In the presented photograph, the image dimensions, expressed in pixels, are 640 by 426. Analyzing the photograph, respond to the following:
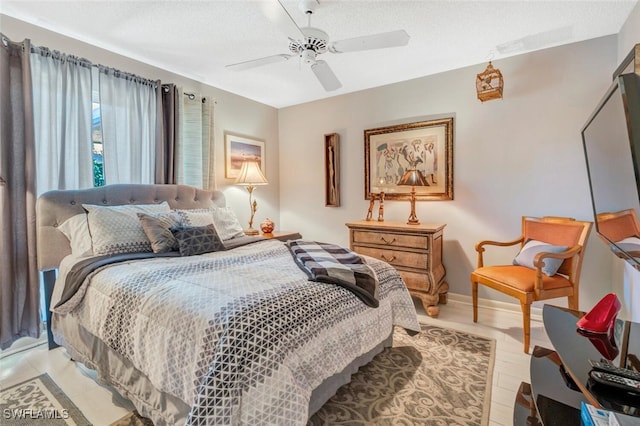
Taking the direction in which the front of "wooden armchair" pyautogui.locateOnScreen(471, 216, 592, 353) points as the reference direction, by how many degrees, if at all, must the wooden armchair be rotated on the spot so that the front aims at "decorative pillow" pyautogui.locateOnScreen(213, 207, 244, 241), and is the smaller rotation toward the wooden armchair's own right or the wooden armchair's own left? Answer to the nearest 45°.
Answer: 0° — it already faces it

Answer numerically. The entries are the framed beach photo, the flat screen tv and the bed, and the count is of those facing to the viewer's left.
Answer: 1

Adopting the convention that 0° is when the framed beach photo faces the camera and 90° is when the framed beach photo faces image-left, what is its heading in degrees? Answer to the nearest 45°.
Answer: approximately 315°

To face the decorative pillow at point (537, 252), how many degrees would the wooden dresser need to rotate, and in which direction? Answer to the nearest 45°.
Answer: approximately 135° to its left

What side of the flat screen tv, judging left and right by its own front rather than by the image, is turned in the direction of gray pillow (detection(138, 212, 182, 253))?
front

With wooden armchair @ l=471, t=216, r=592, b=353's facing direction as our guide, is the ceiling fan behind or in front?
in front

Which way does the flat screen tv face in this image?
to the viewer's left

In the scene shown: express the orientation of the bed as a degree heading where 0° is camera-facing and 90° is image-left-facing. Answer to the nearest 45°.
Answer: approximately 315°

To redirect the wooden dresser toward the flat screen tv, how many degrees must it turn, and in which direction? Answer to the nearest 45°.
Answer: approximately 90° to its left

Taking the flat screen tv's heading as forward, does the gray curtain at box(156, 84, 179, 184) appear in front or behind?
in front

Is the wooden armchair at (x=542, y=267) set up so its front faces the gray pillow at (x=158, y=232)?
yes

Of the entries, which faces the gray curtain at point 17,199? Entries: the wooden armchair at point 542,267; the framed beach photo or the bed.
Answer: the wooden armchair

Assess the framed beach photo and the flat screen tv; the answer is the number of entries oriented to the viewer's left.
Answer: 1

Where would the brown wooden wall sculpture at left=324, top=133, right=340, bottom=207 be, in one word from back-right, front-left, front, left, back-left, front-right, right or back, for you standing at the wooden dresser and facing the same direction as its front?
right

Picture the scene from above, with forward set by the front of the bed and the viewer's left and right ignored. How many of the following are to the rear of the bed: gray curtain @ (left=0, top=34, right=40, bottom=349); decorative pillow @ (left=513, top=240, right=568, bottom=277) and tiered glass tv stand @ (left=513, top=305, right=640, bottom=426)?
1

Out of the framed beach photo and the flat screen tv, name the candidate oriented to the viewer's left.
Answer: the flat screen tv
